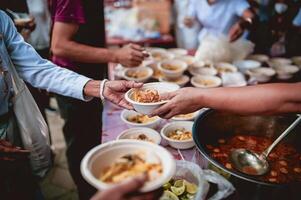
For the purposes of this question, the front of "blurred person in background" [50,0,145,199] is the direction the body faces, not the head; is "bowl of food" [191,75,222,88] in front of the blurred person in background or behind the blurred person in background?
in front

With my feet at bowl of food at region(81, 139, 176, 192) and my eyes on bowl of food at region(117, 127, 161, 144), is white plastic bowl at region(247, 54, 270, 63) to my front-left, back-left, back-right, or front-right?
front-right

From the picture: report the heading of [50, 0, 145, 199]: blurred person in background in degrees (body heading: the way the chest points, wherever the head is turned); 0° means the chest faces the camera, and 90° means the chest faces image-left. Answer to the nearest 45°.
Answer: approximately 270°

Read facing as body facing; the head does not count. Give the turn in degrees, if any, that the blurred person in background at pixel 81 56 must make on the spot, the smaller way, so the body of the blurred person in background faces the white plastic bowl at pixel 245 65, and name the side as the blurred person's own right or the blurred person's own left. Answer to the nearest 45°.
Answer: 0° — they already face it

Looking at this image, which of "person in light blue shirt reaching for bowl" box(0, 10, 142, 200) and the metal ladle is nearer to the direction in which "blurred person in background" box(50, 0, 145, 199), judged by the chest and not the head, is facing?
the metal ladle

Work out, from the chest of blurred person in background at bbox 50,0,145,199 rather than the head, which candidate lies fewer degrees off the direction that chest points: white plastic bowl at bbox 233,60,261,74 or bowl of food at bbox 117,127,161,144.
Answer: the white plastic bowl

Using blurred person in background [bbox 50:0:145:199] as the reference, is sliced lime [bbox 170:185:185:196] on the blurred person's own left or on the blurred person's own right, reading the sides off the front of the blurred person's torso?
on the blurred person's own right

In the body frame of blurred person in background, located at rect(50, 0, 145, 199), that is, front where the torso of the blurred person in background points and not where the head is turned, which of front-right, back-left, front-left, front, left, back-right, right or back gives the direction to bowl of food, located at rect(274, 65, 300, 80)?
front

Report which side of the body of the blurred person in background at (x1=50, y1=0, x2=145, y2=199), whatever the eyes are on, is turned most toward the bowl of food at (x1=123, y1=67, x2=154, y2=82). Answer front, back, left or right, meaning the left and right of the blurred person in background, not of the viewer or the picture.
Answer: front
